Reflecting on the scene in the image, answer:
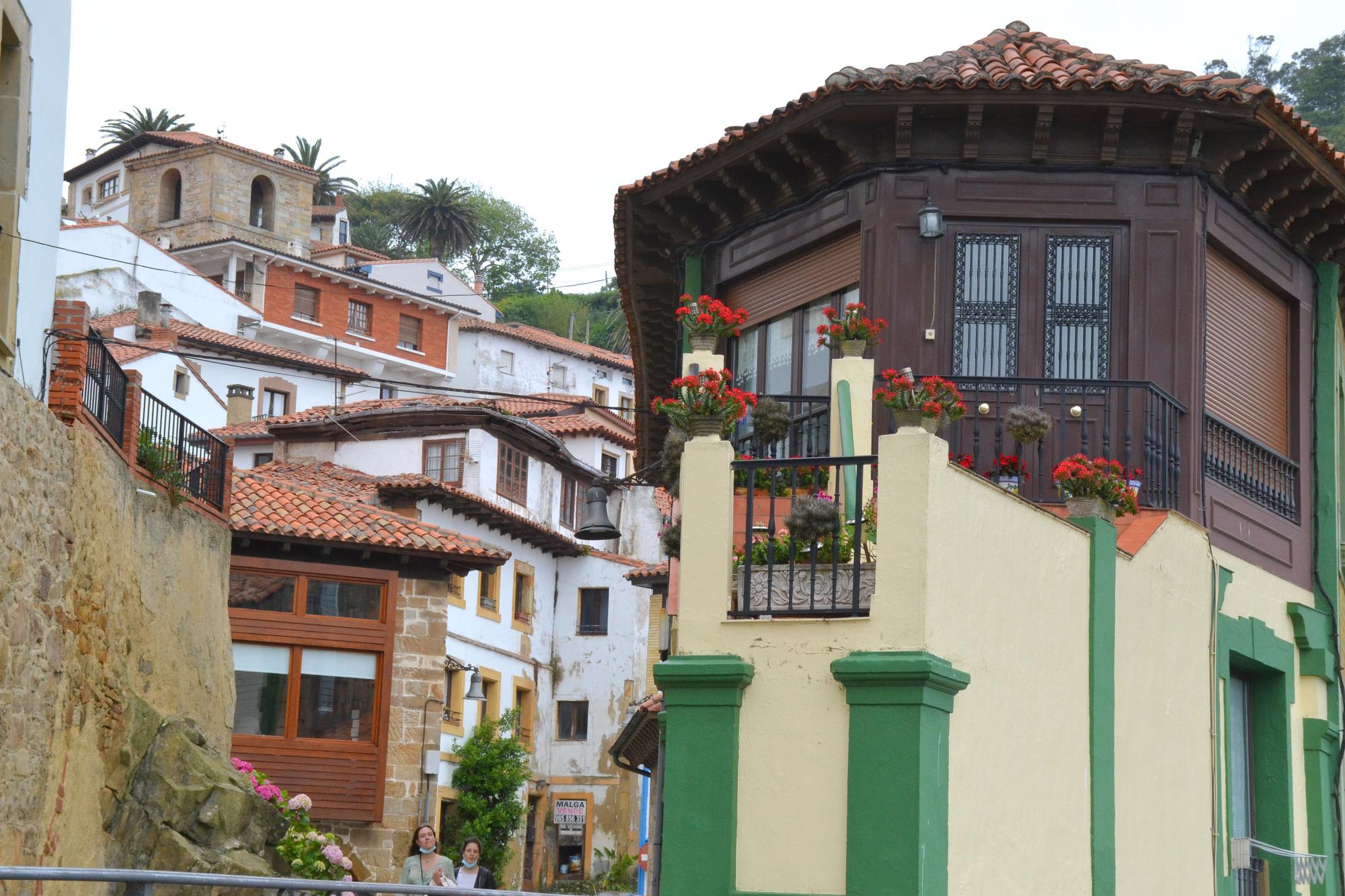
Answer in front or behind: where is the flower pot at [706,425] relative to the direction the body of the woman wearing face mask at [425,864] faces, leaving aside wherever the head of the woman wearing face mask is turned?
in front

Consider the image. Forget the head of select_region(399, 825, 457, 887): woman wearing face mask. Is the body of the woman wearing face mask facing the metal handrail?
yes

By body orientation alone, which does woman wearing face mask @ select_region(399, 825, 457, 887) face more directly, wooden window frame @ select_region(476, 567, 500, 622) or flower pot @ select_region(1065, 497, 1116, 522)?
the flower pot

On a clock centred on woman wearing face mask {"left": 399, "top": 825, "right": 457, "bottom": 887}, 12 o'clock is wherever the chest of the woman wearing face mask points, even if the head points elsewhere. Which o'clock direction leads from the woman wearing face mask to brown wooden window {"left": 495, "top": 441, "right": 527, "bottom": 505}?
The brown wooden window is roughly at 6 o'clock from the woman wearing face mask.

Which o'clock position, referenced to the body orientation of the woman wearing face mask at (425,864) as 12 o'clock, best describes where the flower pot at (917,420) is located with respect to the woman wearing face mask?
The flower pot is roughly at 11 o'clock from the woman wearing face mask.

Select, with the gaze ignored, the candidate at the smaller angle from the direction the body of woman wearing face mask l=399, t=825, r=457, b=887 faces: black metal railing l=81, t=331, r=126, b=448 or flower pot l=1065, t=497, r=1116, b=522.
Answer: the flower pot

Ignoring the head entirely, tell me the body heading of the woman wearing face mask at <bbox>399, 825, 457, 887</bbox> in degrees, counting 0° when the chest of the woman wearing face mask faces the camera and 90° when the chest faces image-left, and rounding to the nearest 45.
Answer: approximately 0°

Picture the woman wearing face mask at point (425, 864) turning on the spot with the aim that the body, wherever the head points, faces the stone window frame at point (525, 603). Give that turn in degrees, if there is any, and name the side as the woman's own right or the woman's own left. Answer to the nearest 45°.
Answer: approximately 180°

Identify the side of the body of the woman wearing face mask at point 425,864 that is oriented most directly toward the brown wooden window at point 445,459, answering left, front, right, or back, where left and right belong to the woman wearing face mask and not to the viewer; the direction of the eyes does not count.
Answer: back
